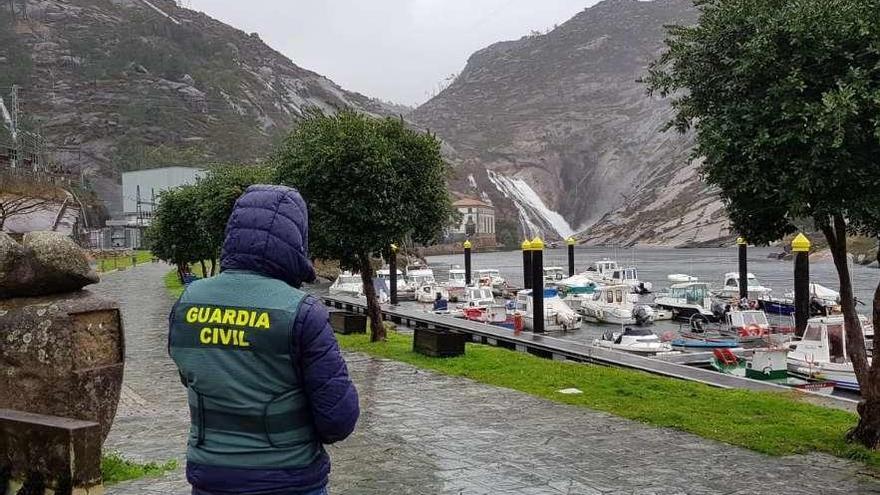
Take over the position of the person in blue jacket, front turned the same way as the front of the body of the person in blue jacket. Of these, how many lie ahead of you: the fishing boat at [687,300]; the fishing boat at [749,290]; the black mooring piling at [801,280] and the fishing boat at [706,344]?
4

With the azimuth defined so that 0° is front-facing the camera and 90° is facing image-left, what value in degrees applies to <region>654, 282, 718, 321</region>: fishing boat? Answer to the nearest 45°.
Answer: approximately 90°

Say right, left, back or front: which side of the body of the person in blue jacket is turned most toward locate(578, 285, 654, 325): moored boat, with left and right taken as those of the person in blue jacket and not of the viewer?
front

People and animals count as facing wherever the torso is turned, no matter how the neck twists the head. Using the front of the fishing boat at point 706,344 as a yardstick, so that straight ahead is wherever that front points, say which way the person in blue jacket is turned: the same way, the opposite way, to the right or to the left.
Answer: to the right

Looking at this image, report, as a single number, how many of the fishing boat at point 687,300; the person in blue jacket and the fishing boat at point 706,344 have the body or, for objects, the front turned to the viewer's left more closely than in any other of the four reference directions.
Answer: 2

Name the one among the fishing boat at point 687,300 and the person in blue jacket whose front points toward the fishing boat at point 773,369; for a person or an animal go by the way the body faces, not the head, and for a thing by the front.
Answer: the person in blue jacket

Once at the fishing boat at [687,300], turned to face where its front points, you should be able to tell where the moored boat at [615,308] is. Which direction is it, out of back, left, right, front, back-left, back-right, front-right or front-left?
front

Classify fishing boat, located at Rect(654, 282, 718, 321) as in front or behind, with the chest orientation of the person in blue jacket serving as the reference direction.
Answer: in front

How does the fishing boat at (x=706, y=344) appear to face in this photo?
to the viewer's left

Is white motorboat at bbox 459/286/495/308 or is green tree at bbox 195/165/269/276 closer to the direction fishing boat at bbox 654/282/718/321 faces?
the white motorboat

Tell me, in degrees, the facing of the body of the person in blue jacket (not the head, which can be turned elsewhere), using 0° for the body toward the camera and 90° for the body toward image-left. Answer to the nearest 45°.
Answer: approximately 225°
